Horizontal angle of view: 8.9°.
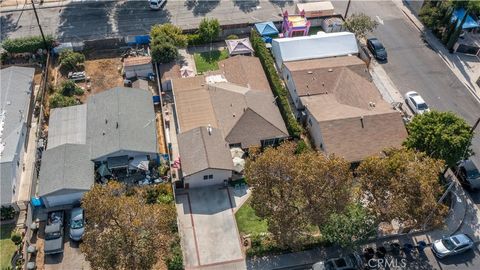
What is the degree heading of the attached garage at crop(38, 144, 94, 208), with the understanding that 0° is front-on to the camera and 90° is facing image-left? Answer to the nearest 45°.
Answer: approximately 0°

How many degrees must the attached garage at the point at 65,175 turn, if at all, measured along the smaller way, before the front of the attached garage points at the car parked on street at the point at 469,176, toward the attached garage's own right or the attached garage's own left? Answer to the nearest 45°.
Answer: approximately 90° to the attached garage's own left

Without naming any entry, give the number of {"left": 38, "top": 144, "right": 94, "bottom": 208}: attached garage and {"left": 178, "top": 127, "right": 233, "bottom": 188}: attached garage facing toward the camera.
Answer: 2
